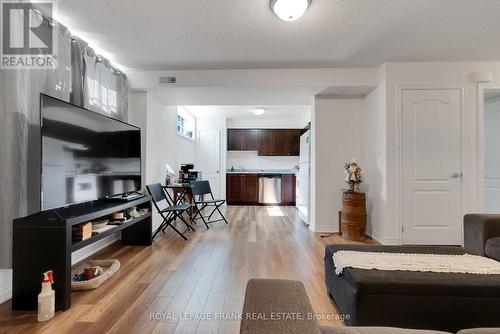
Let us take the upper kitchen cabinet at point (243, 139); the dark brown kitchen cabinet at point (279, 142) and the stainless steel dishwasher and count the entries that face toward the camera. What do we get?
3

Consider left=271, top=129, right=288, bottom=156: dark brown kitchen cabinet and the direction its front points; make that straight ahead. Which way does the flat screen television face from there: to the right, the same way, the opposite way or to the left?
to the left

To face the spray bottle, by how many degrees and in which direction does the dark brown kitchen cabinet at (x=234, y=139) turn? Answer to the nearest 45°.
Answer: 0° — it already faces it

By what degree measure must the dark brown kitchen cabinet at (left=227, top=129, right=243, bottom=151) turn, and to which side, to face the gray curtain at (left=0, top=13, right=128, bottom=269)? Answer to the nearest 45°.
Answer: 0° — it already faces it

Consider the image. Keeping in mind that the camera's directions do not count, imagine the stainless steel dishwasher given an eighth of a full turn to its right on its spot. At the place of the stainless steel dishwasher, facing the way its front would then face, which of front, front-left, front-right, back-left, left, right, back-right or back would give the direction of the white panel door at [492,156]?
left

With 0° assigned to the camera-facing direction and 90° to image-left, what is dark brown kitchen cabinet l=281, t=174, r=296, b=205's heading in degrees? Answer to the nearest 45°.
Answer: approximately 0°

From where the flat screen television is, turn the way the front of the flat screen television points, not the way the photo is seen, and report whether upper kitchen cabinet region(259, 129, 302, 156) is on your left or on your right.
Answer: on your left

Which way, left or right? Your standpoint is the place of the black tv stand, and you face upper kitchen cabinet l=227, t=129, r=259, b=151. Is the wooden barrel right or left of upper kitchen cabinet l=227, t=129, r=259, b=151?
right

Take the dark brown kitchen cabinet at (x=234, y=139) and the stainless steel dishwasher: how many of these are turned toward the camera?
2
